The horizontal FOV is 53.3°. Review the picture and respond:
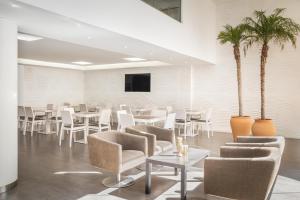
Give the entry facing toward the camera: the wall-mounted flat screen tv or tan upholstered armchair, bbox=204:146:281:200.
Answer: the wall-mounted flat screen tv

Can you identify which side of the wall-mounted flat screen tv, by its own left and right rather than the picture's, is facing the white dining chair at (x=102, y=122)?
front

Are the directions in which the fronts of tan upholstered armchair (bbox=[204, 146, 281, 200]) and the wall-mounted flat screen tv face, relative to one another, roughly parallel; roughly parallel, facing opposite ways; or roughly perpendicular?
roughly perpendicular

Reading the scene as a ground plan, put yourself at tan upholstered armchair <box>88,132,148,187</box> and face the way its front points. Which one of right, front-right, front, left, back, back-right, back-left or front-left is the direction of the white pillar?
back-right

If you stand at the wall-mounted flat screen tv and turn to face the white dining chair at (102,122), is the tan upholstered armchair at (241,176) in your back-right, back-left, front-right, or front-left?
front-left

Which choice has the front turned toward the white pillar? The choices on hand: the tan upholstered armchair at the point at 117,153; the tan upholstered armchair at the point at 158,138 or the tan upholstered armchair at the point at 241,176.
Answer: the tan upholstered armchair at the point at 241,176

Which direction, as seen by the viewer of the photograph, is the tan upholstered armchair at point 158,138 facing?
facing the viewer and to the right of the viewer

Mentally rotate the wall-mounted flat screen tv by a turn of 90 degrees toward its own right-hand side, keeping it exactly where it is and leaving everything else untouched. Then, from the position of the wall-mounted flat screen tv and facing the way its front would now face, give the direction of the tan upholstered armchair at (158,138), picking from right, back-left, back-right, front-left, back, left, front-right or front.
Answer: left

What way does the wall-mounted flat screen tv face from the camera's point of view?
toward the camera

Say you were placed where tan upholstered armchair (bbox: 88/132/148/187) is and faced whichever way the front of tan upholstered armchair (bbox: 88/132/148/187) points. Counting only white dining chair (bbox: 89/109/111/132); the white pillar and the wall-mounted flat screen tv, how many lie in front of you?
0

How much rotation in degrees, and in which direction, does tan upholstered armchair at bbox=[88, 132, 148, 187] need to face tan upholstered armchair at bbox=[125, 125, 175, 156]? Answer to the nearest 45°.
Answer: approximately 90° to its left

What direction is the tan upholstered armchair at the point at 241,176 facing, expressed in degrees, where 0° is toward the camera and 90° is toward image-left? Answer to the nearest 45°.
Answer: approximately 90°

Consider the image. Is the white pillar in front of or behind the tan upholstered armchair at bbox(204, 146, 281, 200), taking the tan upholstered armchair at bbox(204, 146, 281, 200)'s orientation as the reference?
in front

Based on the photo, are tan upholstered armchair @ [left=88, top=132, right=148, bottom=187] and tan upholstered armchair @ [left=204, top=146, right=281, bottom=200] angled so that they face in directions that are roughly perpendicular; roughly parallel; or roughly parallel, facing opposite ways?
roughly parallel, facing opposite ways

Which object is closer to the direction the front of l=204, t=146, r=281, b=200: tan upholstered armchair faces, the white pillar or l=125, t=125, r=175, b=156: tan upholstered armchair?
the white pillar

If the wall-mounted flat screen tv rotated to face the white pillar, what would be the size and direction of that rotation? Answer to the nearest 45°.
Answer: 0° — it already faces it

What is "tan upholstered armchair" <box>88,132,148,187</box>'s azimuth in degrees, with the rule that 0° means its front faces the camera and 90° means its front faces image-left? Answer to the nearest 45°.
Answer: approximately 315°

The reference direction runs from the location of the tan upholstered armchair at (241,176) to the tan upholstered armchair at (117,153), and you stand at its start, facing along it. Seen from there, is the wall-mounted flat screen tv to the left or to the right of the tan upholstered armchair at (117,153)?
right

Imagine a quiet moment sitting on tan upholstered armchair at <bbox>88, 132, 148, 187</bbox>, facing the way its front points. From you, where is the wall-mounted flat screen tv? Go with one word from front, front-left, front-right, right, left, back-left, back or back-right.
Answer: back-left

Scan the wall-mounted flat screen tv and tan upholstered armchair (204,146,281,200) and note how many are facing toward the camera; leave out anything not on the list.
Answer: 1
